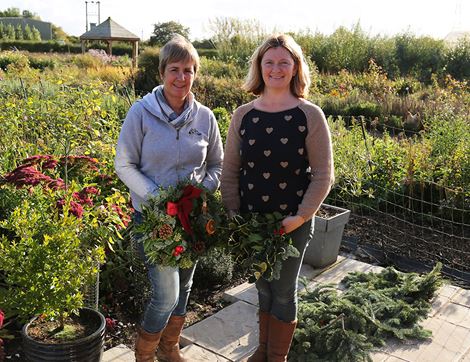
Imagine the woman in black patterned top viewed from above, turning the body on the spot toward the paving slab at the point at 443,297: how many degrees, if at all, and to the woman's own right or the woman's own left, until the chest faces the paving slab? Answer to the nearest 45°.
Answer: approximately 135° to the woman's own left

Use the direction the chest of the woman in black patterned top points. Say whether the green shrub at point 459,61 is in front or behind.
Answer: behind

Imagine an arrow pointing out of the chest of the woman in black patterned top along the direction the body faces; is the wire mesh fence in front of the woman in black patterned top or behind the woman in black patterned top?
behind

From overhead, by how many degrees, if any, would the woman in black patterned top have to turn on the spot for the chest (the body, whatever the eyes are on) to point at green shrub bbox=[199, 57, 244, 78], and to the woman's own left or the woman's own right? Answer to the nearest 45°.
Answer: approximately 180°

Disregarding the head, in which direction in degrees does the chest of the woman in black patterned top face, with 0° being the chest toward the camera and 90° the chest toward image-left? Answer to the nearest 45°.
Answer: approximately 0°

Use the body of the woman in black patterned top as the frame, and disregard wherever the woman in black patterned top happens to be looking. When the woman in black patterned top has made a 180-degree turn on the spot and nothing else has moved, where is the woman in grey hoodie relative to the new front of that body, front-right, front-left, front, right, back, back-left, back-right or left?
left

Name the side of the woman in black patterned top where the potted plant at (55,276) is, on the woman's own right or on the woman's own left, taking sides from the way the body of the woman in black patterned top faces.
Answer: on the woman's own right

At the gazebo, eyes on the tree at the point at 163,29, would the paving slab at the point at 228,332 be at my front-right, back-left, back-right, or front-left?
back-right

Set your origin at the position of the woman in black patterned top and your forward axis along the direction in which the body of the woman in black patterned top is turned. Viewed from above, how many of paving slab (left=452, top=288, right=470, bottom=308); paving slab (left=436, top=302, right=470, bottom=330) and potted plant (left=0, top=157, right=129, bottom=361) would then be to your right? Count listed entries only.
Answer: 1
